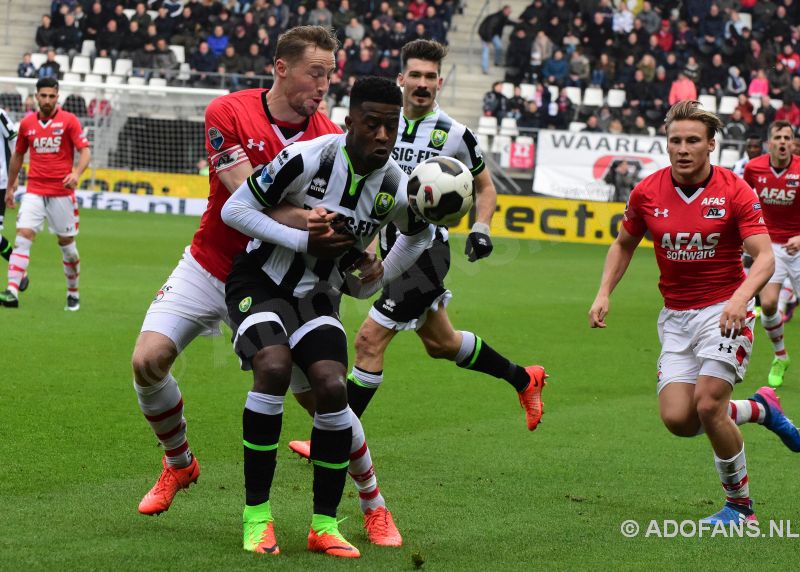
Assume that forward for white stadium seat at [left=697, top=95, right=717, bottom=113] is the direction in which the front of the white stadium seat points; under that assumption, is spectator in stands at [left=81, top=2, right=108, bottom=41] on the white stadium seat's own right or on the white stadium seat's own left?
on the white stadium seat's own right

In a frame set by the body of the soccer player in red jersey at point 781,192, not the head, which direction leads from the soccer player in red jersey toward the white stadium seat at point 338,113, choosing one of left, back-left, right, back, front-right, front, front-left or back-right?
back-right

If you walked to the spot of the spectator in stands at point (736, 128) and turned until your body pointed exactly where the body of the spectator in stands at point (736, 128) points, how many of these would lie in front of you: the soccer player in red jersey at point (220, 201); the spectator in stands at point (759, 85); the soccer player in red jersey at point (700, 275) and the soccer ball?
3

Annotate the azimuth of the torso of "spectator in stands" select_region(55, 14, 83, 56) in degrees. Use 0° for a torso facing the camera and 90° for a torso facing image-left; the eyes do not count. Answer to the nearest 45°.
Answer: approximately 0°

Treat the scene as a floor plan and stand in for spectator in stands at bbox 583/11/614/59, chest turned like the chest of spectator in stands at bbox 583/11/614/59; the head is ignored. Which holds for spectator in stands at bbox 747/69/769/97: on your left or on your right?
on your left

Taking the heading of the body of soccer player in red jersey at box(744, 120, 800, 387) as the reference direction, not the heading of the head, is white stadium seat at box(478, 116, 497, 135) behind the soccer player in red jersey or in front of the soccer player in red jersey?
behind
